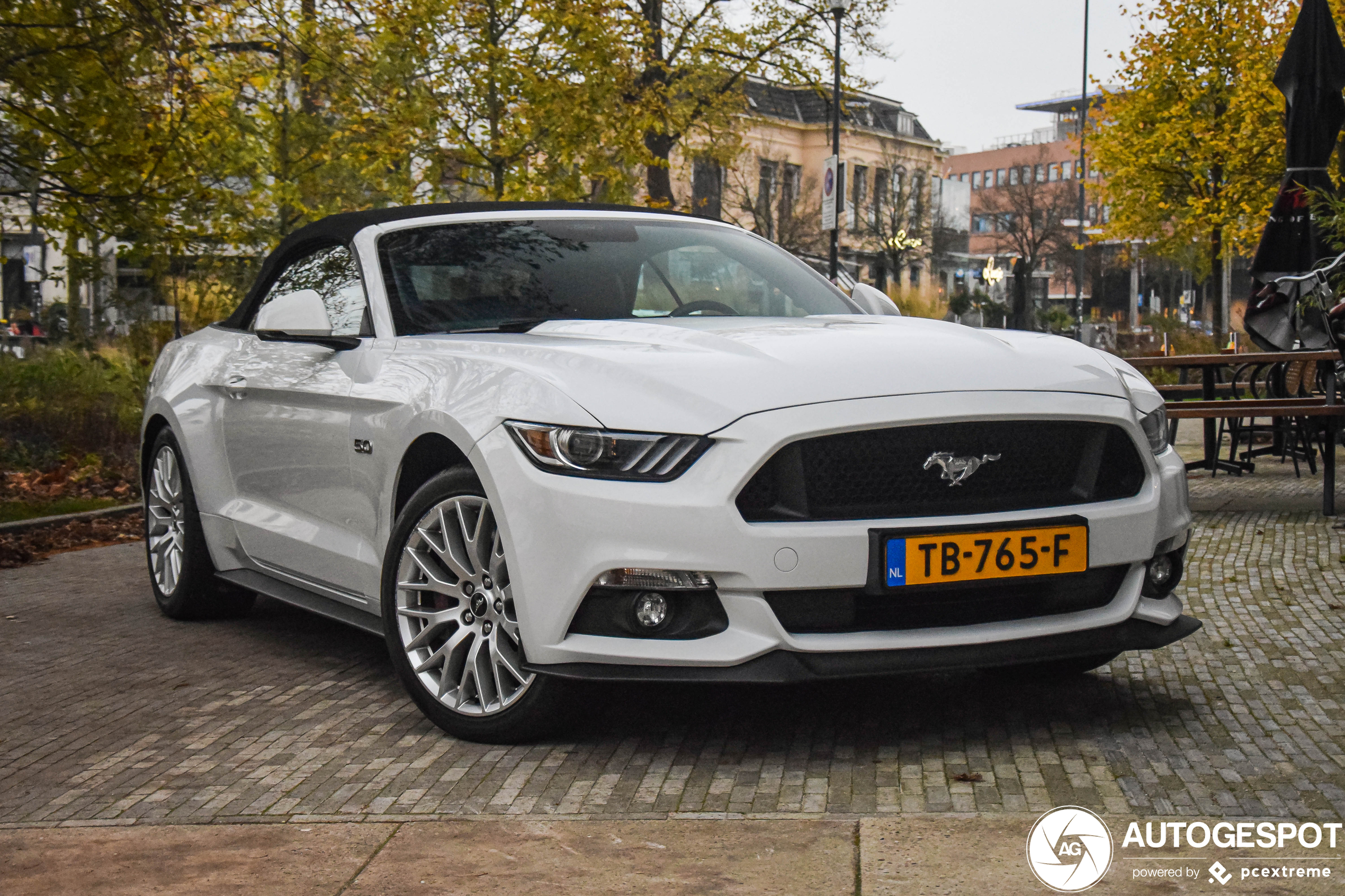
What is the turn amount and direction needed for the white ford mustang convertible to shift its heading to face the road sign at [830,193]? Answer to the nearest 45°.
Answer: approximately 135° to its left

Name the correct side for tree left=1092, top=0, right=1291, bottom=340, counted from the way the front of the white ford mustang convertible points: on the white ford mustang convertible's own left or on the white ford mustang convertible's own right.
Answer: on the white ford mustang convertible's own left

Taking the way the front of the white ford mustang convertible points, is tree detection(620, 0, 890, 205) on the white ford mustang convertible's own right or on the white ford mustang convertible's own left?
on the white ford mustang convertible's own left

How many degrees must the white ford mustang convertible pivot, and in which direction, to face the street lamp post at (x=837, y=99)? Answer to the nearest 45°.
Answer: approximately 135° to its left

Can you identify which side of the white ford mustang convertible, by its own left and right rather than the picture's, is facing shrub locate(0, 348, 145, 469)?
back

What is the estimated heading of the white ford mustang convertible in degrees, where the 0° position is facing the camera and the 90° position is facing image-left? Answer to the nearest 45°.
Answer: approximately 315°

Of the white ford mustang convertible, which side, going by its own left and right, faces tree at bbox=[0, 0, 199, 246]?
back

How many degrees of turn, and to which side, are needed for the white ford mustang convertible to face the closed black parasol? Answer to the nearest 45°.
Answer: approximately 90° to its left
